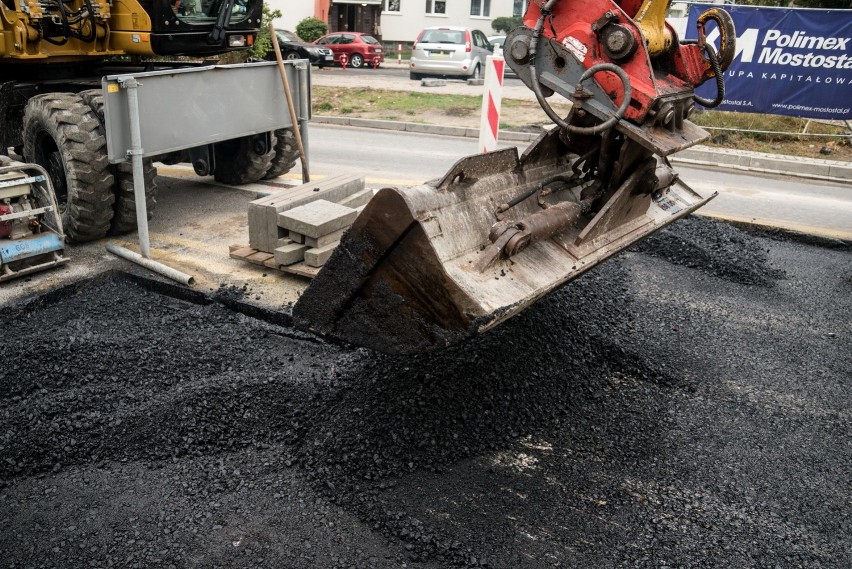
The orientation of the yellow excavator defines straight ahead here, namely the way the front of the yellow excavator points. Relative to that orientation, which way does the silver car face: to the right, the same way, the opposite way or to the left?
to the left

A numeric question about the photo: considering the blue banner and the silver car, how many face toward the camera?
1

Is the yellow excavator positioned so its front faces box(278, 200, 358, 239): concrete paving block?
yes

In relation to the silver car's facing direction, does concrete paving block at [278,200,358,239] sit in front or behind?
behind

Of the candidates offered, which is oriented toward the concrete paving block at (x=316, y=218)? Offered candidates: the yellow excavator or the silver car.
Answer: the yellow excavator

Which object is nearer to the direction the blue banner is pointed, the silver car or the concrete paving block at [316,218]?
the concrete paving block

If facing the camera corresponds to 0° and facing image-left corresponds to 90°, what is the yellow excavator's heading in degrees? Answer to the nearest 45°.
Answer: approximately 315°

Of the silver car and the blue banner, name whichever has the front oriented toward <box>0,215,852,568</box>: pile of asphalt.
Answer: the blue banner

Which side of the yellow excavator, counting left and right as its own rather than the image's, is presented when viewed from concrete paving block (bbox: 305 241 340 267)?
front

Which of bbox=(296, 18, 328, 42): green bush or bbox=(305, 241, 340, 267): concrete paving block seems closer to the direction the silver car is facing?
the green bush

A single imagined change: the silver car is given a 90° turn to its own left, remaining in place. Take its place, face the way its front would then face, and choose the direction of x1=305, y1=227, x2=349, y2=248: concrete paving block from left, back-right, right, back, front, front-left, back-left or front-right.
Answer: back-left

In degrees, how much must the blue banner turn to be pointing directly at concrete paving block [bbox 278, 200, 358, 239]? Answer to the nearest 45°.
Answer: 0° — it already faces it

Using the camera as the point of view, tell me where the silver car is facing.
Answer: facing away from the viewer and to the right of the viewer

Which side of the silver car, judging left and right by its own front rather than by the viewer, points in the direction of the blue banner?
back

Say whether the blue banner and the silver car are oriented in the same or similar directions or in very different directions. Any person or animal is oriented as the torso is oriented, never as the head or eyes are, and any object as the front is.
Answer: very different directions
